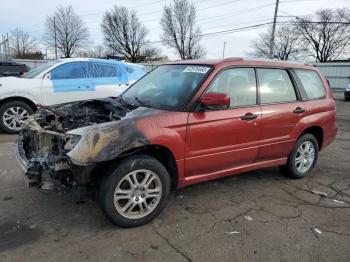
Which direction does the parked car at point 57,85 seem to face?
to the viewer's left

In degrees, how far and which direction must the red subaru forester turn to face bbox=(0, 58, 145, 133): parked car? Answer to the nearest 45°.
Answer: approximately 90° to its right

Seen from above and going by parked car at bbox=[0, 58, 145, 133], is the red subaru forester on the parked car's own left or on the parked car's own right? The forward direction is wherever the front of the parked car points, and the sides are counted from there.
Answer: on the parked car's own left

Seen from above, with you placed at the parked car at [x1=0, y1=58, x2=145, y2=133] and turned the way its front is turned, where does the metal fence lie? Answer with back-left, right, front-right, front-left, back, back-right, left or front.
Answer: back-right

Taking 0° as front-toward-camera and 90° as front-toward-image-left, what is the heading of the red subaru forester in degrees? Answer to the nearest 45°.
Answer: approximately 45°

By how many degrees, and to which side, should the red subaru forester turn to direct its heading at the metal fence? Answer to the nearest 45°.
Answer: approximately 180°

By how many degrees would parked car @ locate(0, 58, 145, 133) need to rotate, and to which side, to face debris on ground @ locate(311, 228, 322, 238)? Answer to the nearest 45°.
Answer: approximately 135° to its left
